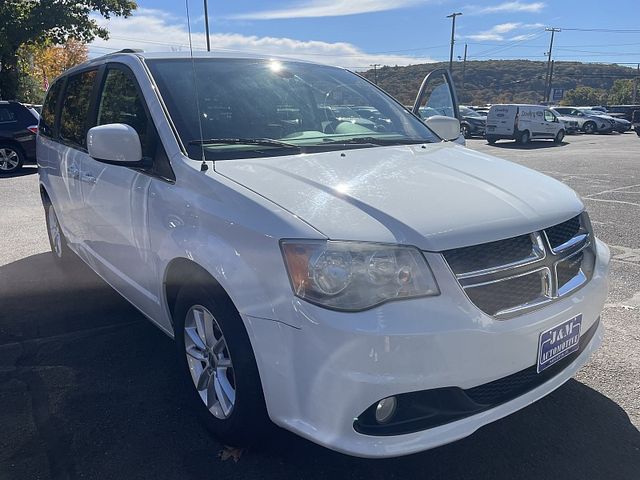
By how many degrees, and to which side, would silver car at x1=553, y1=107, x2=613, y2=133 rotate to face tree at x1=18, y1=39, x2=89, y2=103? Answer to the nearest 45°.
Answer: approximately 135° to its right

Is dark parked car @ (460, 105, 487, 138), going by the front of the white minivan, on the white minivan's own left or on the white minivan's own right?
on the white minivan's own left

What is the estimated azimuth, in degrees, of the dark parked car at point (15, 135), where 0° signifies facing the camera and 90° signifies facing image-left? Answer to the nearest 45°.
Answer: approximately 90°

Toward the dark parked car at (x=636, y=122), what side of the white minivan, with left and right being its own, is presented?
left

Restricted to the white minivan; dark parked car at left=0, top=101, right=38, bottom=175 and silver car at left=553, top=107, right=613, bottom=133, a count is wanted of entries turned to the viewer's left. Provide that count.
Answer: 1

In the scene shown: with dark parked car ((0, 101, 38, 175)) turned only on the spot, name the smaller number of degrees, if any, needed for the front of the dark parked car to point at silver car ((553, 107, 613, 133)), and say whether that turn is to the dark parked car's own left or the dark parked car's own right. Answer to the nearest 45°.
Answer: approximately 180°

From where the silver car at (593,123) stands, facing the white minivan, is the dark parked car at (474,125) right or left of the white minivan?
right

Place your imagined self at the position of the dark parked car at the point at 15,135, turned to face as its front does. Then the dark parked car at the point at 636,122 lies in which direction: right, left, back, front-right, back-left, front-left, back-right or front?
back

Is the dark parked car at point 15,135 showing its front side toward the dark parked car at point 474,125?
no

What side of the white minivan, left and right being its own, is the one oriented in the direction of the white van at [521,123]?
left

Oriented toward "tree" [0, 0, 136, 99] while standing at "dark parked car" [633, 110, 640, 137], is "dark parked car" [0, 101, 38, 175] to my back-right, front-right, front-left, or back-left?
front-left

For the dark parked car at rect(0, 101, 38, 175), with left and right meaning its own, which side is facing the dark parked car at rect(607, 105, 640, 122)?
back

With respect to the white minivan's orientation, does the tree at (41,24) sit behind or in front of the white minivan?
behind

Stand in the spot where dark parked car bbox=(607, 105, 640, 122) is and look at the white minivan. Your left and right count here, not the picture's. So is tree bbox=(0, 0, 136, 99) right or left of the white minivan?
right
